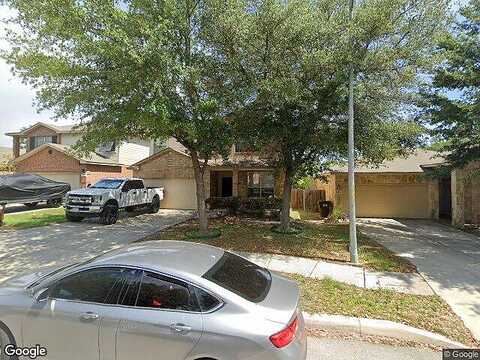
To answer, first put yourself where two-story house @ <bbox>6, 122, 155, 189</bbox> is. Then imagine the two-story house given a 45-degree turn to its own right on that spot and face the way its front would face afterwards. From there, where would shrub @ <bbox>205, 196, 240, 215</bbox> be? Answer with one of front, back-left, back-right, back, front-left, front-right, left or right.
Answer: left

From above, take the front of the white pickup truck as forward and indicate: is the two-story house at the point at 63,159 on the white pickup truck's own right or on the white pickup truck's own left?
on the white pickup truck's own right

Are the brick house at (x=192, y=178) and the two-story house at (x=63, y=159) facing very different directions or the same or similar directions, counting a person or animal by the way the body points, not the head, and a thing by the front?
same or similar directions

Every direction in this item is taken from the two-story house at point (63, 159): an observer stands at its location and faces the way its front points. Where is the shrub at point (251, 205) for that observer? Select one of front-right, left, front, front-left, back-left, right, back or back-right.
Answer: front-left

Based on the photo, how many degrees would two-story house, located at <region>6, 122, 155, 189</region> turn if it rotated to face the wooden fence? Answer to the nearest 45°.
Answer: approximately 45° to its left

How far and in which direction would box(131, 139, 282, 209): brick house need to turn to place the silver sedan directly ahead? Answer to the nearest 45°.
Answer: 0° — it already faces it

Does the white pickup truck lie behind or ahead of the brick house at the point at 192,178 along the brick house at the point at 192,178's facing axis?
ahead

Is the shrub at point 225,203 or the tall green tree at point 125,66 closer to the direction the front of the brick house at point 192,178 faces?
the tall green tree

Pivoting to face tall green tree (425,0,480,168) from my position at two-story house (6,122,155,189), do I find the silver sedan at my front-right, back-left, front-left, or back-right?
front-right

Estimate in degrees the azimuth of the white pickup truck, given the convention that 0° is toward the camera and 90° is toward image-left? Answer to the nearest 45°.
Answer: approximately 45°

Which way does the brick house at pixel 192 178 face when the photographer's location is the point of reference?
facing the viewer

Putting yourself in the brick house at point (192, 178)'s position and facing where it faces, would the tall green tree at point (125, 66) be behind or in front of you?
in front

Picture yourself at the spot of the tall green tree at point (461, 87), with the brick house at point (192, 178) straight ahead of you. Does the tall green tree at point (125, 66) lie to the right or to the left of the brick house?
left

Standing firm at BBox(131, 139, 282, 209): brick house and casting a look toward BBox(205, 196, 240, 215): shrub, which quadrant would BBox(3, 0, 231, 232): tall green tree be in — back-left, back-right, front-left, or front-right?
front-right

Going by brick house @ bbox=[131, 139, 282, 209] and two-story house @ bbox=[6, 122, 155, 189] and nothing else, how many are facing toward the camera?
2

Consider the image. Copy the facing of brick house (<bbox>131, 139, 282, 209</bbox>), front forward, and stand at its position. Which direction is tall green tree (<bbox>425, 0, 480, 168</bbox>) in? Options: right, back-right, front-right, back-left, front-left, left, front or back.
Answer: front-left

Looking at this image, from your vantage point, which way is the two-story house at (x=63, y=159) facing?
toward the camera
